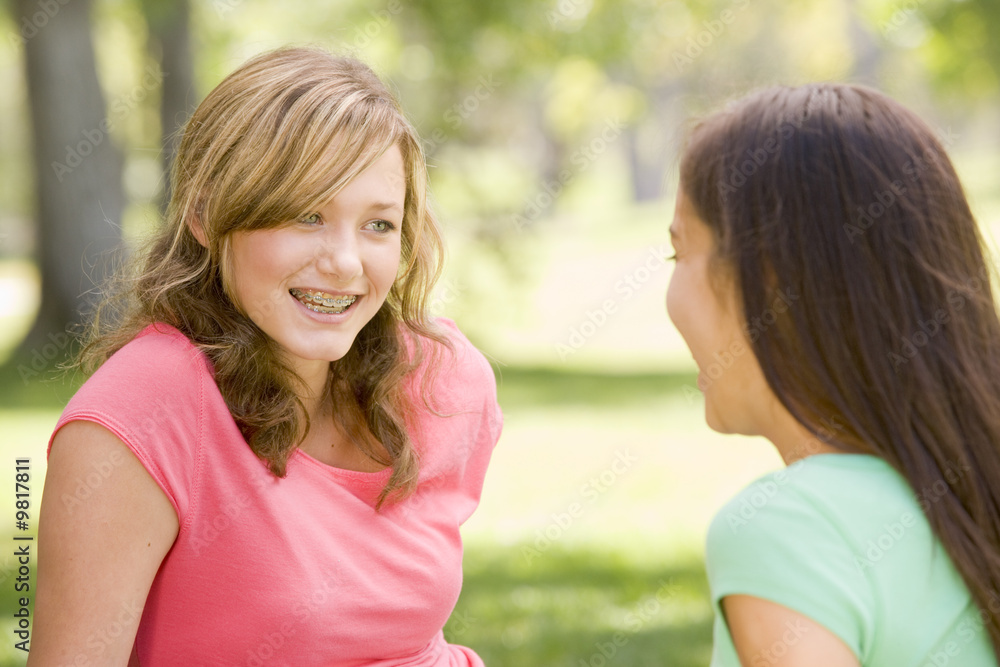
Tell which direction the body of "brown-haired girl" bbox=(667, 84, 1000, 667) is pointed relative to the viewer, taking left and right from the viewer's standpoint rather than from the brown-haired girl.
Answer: facing away from the viewer and to the left of the viewer

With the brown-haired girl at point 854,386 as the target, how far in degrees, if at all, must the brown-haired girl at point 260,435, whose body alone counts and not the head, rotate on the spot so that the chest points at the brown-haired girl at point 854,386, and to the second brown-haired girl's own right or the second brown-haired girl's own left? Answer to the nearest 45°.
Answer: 0° — they already face them

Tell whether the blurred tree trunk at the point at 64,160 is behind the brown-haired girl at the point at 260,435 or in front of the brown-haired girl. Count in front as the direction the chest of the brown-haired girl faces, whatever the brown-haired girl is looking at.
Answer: behind

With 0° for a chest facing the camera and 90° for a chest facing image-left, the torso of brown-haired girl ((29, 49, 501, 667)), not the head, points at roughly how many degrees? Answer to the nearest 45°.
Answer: approximately 315°

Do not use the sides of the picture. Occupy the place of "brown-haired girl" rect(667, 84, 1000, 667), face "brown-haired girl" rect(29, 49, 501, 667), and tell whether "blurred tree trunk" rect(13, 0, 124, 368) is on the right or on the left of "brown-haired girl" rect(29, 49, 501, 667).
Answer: right
